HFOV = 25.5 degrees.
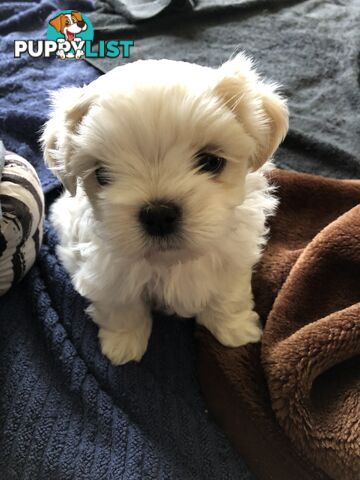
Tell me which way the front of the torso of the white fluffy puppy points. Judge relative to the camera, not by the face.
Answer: toward the camera
